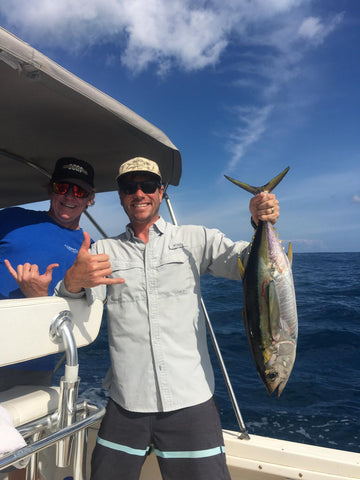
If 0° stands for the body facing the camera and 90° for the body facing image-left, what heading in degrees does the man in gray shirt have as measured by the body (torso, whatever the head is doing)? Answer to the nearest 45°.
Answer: approximately 0°

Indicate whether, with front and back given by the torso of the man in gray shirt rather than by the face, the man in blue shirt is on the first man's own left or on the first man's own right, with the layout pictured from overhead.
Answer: on the first man's own right
